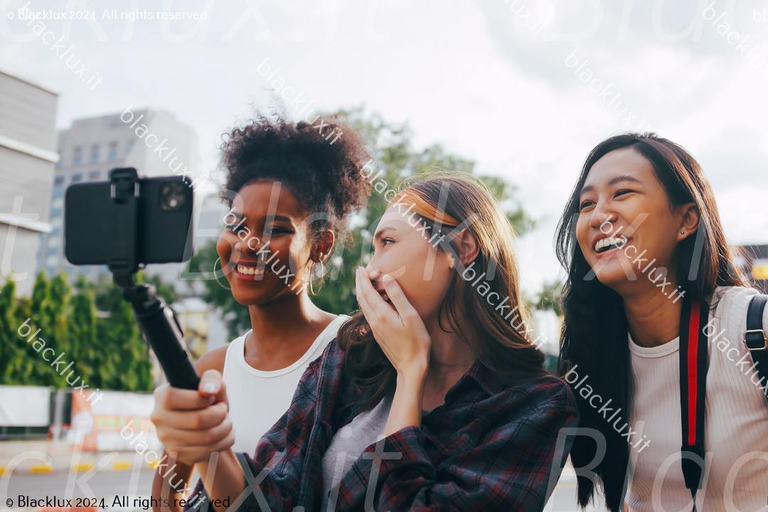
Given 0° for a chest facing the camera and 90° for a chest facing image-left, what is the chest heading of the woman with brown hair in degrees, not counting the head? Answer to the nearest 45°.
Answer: approximately 45°

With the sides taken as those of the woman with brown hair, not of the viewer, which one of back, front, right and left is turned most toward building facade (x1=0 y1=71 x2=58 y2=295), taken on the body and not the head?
right

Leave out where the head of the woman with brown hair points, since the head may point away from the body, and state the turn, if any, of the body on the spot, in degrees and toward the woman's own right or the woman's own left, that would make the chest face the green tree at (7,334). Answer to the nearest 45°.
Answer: approximately 90° to the woman's own right

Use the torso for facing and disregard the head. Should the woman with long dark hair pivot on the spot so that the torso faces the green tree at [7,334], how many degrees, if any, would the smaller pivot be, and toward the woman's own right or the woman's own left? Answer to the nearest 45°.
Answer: approximately 90° to the woman's own right

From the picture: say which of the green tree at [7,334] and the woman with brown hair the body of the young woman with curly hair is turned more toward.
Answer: the woman with brown hair
